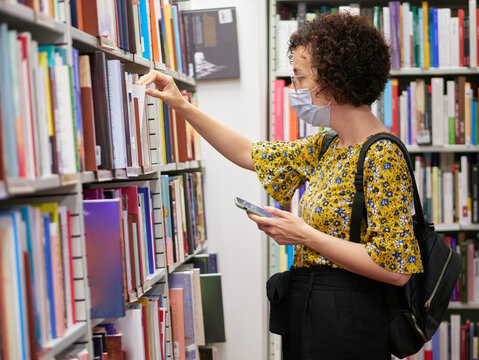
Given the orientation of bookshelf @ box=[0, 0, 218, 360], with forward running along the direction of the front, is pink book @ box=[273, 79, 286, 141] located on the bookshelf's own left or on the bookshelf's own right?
on the bookshelf's own left

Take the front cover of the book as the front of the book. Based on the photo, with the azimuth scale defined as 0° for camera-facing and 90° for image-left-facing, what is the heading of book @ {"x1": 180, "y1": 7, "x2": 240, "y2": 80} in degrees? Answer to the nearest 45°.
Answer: approximately 0°

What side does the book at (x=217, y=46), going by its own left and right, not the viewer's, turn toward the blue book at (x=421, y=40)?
left

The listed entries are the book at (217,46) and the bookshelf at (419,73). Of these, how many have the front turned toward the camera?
2

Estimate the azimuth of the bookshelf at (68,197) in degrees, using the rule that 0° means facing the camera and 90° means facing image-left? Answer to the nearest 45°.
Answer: approximately 315°

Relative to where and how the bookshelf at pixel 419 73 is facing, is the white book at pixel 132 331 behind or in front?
in front

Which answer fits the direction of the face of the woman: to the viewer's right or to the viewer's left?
to the viewer's left

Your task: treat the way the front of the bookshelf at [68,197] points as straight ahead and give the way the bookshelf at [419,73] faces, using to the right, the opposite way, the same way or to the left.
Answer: to the right

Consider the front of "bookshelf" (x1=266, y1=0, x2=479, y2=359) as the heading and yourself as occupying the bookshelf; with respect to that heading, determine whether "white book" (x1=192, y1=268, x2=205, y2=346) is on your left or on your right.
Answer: on your right

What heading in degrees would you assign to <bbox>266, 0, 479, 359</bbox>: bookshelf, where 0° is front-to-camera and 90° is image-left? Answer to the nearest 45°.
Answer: approximately 0°

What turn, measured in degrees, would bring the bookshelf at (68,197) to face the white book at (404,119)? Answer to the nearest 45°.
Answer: approximately 90° to its left
